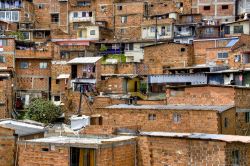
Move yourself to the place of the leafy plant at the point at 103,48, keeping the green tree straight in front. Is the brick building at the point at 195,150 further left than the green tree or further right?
left

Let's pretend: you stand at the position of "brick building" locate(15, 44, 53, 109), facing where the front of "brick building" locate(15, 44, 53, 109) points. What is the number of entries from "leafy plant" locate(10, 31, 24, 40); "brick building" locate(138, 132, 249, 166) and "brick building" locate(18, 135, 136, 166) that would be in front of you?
2

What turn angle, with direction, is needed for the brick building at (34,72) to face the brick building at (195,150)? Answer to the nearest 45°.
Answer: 0° — it already faces it

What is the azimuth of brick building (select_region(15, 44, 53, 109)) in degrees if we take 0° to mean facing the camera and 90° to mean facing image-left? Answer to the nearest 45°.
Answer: approximately 0°

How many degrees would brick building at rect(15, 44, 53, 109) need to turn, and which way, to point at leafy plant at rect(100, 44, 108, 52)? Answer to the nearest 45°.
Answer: approximately 90° to its left

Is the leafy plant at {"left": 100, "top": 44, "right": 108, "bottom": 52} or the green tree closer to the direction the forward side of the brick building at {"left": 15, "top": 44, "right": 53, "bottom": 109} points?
the green tree

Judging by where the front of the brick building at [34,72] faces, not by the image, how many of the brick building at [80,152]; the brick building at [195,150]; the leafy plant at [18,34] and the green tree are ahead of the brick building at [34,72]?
3

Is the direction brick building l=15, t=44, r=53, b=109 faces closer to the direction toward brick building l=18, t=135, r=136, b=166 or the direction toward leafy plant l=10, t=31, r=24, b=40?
the brick building

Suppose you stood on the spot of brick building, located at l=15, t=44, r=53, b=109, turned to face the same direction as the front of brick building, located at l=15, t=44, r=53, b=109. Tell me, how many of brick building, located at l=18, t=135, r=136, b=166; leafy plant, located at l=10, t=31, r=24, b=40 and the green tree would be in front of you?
2

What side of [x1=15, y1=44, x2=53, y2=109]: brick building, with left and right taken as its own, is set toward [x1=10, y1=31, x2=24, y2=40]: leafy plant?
back

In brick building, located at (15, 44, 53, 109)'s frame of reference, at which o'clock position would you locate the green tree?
The green tree is roughly at 12 o'clock from the brick building.

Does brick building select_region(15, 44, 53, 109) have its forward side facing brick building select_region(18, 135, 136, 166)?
yes

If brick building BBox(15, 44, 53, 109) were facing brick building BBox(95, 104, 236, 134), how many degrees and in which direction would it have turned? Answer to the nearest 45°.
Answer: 0° — it already faces it
